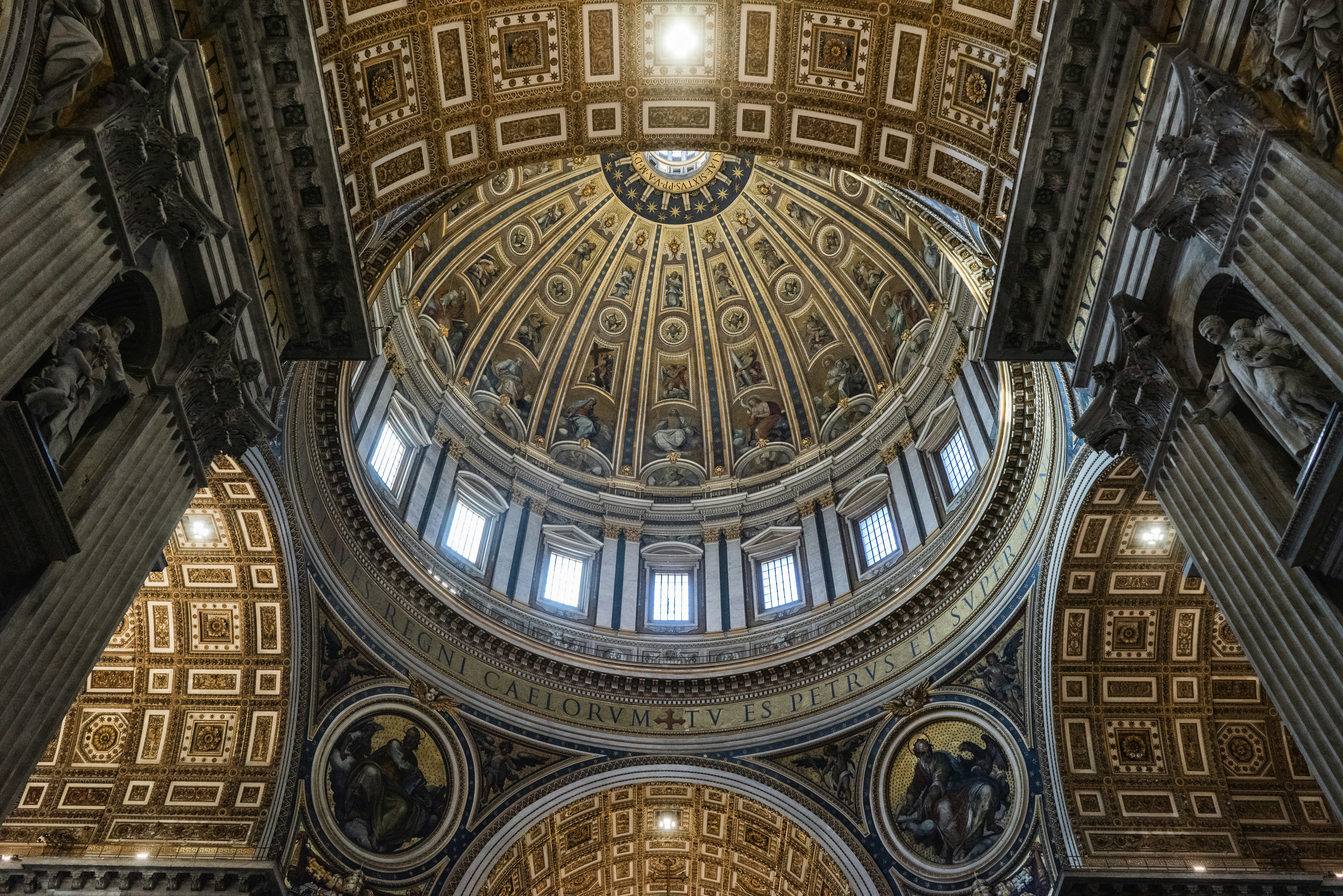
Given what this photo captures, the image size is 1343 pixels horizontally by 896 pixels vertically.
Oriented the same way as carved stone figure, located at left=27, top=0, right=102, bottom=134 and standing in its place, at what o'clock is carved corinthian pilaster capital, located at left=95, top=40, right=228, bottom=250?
The carved corinthian pilaster capital is roughly at 11 o'clock from the carved stone figure.

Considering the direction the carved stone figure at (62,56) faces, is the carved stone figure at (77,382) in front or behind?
in front

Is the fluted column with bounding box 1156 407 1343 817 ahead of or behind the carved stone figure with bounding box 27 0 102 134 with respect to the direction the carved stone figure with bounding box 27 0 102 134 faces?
ahead
